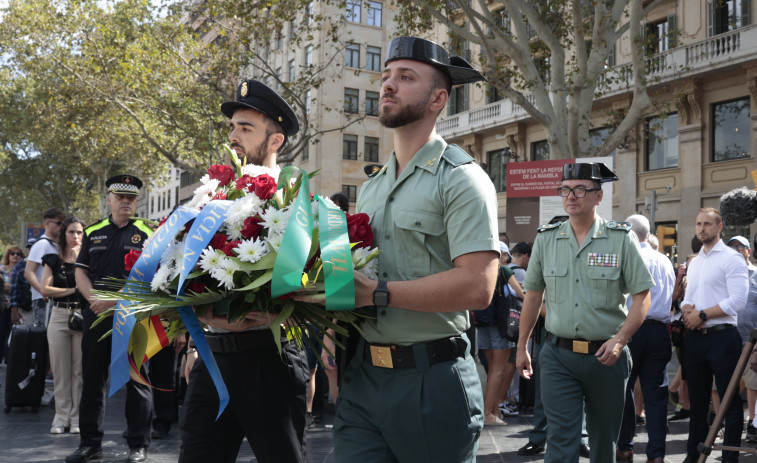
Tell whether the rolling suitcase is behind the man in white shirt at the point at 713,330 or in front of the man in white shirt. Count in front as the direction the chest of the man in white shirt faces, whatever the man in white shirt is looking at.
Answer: in front

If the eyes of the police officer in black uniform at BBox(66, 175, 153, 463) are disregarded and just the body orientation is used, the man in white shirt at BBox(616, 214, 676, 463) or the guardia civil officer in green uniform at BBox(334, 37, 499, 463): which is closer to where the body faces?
the guardia civil officer in green uniform

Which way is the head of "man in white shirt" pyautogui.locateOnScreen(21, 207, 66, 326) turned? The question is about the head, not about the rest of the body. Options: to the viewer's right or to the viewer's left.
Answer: to the viewer's right

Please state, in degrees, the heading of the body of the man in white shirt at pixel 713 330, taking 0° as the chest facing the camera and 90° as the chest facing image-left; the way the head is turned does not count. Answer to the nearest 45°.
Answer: approximately 45°

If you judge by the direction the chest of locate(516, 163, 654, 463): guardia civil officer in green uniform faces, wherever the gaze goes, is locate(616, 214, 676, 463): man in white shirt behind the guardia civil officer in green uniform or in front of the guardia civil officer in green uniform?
behind

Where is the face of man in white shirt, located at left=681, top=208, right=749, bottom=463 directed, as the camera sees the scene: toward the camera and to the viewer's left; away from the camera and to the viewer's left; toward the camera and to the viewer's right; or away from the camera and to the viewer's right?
toward the camera and to the viewer's left

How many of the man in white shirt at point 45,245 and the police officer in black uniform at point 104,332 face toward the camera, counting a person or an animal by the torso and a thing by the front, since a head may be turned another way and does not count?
1

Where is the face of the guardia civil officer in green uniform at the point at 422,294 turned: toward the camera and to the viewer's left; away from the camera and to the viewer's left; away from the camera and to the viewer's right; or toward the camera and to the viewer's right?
toward the camera and to the viewer's left
